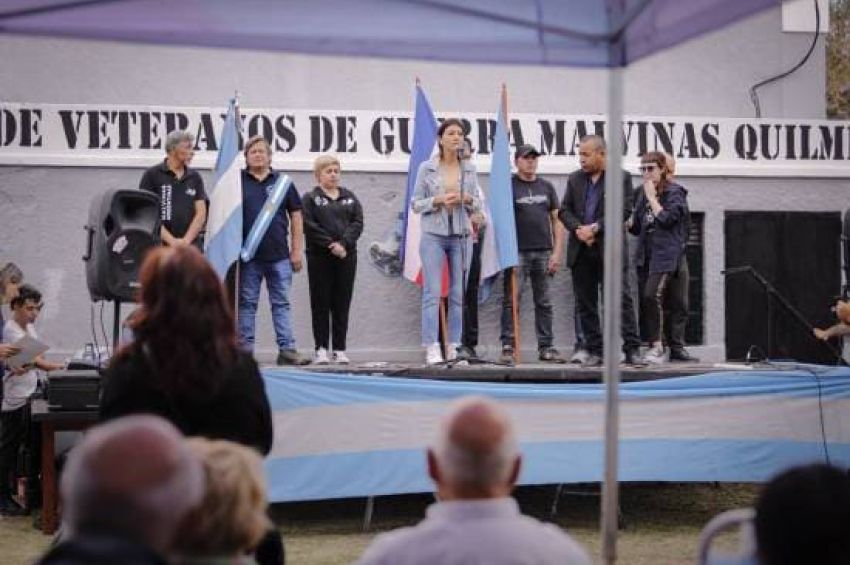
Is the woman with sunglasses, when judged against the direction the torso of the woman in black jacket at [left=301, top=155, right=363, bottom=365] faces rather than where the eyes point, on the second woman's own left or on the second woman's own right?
on the second woman's own left

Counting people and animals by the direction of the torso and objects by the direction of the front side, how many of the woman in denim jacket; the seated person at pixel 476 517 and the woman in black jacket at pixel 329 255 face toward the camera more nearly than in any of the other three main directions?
2

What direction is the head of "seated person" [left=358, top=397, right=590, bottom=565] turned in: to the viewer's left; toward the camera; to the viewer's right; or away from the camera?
away from the camera

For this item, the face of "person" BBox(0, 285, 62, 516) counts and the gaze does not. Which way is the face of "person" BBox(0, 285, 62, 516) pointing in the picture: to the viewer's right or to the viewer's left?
to the viewer's right

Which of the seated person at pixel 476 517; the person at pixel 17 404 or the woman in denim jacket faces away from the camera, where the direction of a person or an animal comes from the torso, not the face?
the seated person at pixel 476 517

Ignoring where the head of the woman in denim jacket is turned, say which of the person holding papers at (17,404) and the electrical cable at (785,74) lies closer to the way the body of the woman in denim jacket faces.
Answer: the person holding papers

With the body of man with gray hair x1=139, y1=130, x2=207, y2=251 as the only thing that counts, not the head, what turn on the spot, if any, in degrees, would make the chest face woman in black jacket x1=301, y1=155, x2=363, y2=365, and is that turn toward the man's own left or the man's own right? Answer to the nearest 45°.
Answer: approximately 45° to the man's own left

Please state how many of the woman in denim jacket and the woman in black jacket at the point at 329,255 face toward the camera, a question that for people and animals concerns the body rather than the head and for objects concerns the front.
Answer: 2

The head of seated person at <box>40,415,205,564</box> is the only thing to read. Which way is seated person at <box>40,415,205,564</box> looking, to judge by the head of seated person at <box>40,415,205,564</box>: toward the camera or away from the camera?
away from the camera

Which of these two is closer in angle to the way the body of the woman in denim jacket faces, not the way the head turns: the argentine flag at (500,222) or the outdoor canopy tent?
the outdoor canopy tent

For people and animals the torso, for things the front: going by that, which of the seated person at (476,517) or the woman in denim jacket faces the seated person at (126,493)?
the woman in denim jacket

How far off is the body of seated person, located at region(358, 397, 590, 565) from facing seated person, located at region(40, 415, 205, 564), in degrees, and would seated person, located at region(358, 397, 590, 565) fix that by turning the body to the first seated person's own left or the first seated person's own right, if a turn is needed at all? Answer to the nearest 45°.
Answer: approximately 135° to the first seated person's own left

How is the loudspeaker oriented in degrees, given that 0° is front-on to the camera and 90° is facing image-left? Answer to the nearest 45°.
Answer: approximately 315°

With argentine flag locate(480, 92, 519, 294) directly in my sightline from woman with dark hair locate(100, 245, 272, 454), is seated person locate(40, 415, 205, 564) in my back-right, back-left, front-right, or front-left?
back-right

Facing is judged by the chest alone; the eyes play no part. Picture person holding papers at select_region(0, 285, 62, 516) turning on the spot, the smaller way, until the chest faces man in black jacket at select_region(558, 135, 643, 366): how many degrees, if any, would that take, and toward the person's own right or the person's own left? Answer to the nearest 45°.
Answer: approximately 45° to the person's own left
